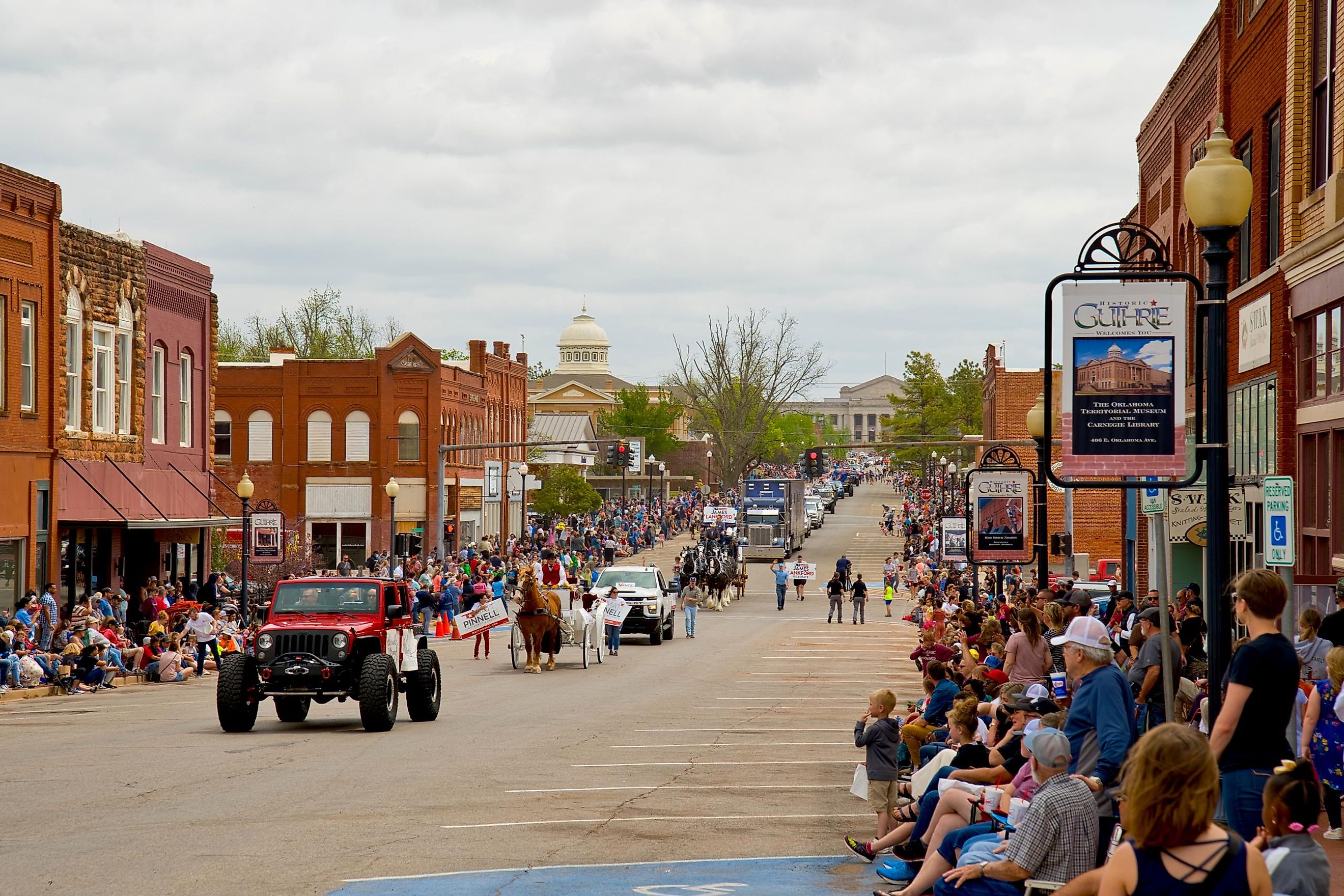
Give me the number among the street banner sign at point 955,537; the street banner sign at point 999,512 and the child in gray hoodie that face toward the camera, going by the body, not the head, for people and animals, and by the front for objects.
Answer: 2

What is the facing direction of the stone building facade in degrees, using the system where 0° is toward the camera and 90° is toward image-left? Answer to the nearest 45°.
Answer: approximately 315°

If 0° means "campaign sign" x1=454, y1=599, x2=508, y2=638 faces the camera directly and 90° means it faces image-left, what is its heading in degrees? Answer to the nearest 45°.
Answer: approximately 0°

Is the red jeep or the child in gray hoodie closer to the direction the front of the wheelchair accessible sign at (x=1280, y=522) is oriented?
the child in gray hoodie

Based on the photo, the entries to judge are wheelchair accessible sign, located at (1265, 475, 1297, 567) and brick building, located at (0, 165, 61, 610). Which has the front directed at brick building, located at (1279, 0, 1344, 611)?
brick building, located at (0, 165, 61, 610)

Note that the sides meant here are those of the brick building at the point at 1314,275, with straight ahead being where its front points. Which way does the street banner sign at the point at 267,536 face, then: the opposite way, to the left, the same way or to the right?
to the left

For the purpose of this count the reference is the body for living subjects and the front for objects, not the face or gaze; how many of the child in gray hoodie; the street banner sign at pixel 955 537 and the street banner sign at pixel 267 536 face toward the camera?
2

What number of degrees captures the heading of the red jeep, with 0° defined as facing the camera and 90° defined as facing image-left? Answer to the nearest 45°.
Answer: approximately 0°
